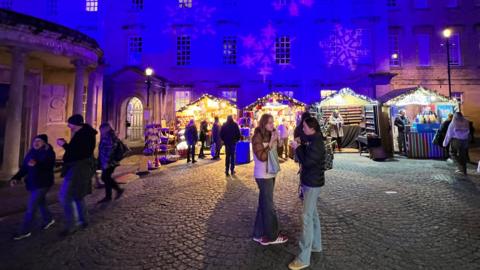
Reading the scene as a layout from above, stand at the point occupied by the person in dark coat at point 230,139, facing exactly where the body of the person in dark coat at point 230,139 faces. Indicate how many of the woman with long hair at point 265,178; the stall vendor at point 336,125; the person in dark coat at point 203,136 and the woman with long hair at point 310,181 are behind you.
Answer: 2

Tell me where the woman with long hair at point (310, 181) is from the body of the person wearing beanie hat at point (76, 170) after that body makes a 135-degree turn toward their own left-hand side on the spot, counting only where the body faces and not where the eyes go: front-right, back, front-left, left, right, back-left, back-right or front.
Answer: front

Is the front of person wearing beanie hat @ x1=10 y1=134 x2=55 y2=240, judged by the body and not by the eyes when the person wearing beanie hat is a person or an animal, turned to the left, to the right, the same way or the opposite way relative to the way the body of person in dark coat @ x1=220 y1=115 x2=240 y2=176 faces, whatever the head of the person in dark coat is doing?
the opposite way

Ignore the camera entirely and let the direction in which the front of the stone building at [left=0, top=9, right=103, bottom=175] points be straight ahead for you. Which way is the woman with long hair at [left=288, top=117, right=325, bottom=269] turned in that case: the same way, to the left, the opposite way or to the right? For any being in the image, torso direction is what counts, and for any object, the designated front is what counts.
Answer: the opposite way

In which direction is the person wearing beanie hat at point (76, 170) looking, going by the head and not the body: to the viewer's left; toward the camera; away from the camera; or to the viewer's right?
to the viewer's left

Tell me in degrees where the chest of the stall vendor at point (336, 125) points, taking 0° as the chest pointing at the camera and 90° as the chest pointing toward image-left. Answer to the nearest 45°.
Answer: approximately 0°

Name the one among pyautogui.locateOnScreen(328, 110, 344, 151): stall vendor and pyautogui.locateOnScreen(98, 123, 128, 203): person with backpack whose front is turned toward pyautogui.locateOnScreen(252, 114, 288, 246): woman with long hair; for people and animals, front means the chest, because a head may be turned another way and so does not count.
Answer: the stall vendor

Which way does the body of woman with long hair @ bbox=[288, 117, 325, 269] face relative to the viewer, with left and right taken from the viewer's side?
facing to the left of the viewer

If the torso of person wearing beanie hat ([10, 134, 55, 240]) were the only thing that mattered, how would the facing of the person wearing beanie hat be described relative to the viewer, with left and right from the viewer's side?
facing the viewer and to the left of the viewer

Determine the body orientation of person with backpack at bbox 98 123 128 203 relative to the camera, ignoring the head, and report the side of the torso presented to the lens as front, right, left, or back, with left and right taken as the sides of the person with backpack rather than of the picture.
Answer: left

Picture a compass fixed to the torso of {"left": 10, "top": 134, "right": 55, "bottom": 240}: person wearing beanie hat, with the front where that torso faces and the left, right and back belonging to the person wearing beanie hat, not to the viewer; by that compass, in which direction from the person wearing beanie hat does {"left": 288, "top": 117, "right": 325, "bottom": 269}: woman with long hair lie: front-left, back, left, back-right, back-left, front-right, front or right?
left

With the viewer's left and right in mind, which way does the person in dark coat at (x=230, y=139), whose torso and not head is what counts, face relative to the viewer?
facing away from the viewer

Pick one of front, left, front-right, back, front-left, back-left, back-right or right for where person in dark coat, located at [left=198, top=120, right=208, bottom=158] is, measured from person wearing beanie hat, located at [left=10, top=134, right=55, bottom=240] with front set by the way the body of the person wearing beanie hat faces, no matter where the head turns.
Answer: back

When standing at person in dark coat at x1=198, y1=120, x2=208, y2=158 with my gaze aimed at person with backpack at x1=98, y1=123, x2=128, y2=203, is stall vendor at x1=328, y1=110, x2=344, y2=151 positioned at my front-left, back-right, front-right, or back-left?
back-left

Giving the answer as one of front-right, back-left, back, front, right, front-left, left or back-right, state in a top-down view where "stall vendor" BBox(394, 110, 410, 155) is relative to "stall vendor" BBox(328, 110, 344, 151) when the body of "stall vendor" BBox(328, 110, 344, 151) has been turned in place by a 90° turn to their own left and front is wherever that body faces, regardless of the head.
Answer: front

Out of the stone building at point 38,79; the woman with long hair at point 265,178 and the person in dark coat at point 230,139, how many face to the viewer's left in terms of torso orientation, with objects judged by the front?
0
